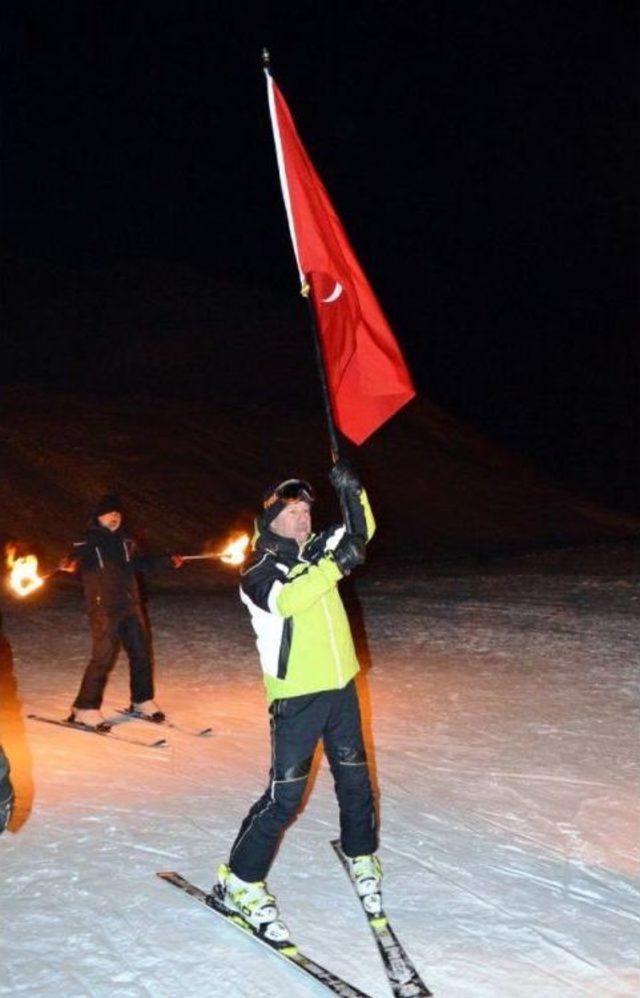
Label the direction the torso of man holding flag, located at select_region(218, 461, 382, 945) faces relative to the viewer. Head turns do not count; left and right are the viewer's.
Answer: facing the viewer and to the right of the viewer
